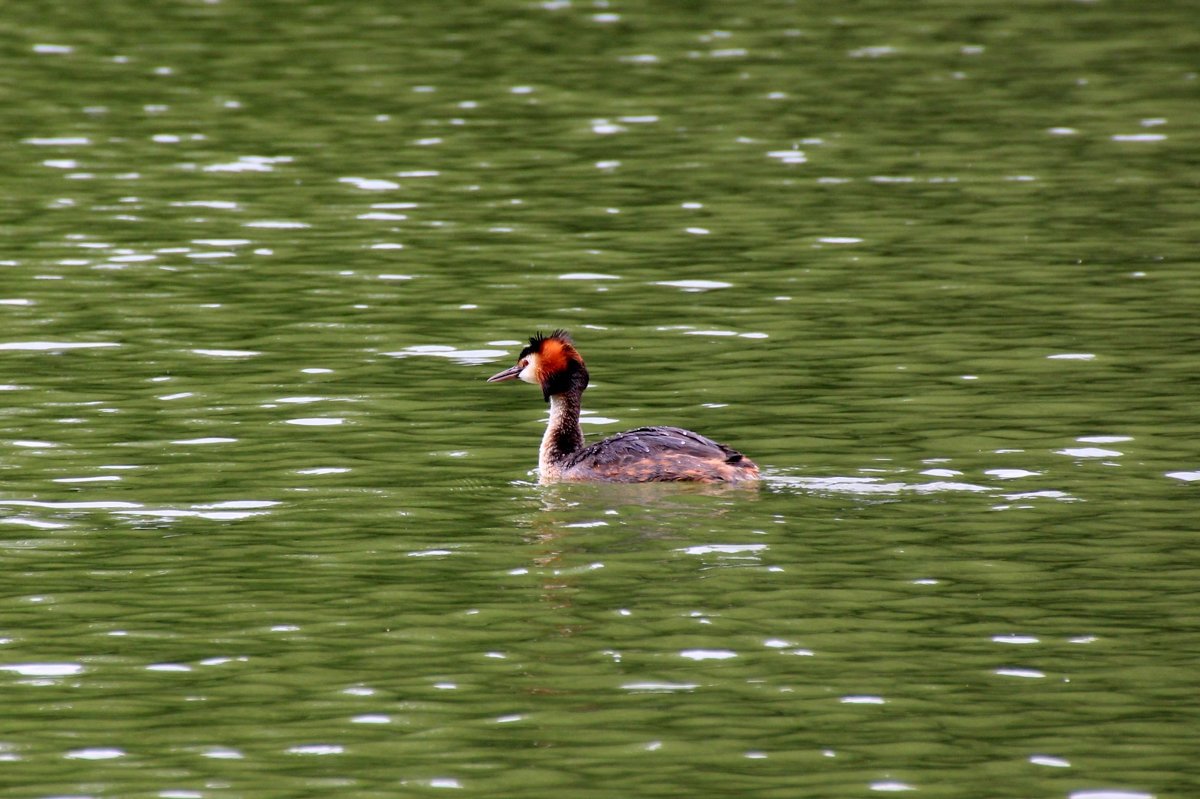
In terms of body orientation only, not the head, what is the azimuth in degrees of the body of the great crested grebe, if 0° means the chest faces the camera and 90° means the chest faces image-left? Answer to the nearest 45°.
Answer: approximately 90°
